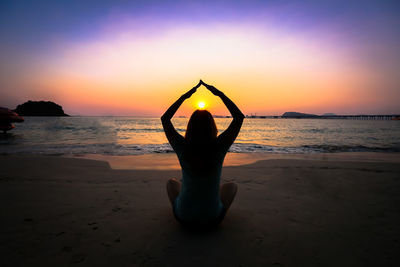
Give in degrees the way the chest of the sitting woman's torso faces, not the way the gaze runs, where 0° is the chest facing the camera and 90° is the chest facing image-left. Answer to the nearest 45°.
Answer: approximately 180°

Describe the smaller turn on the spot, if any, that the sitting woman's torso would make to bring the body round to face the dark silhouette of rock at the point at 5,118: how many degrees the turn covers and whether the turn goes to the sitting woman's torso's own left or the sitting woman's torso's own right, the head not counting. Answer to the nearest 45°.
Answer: approximately 45° to the sitting woman's torso's own left
